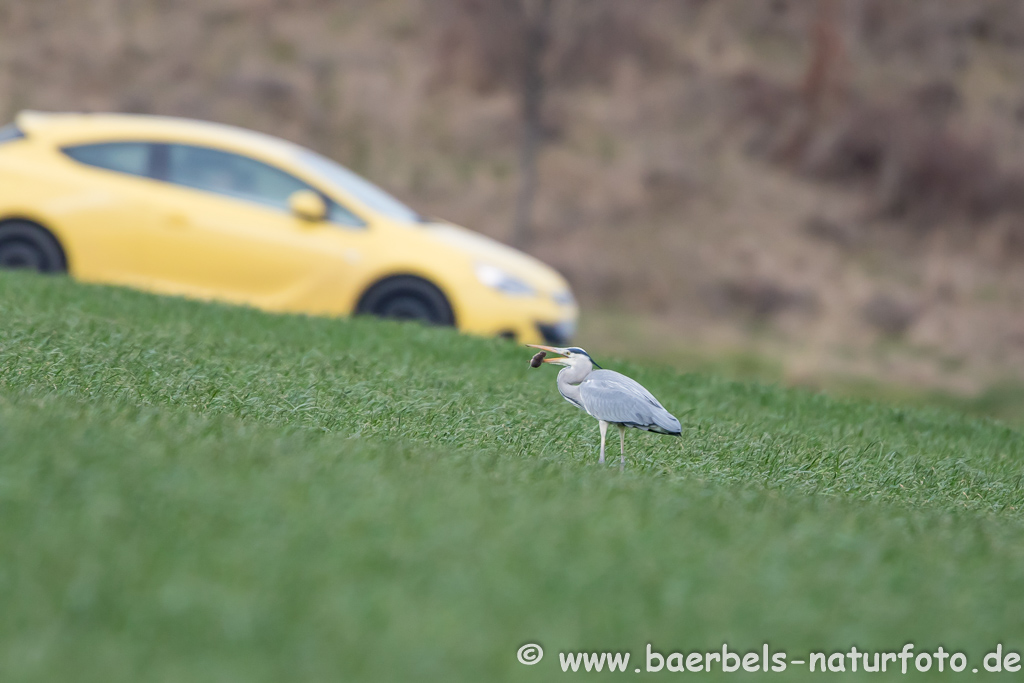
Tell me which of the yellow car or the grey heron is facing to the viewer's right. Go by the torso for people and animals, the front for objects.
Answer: the yellow car

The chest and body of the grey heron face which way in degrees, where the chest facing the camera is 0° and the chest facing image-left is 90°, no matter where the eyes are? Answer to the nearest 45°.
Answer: approximately 90°

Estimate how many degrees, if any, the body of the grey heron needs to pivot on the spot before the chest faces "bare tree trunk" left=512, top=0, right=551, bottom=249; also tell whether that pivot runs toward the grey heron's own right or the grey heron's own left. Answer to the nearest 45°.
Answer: approximately 90° to the grey heron's own right

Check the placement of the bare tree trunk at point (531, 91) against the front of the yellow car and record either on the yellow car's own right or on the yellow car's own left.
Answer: on the yellow car's own left

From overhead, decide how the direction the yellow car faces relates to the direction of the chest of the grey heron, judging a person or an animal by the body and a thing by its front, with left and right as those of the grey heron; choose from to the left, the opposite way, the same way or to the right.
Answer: the opposite way

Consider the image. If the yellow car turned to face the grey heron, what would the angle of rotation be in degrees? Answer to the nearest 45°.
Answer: approximately 90° to its right

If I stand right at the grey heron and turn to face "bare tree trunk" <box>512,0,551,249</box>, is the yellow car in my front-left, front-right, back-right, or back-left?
front-left

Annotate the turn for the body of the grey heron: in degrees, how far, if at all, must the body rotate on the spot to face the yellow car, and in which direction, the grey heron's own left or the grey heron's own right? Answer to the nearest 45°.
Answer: approximately 45° to the grey heron's own right

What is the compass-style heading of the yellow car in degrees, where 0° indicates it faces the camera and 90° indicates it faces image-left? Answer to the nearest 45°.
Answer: approximately 270°
